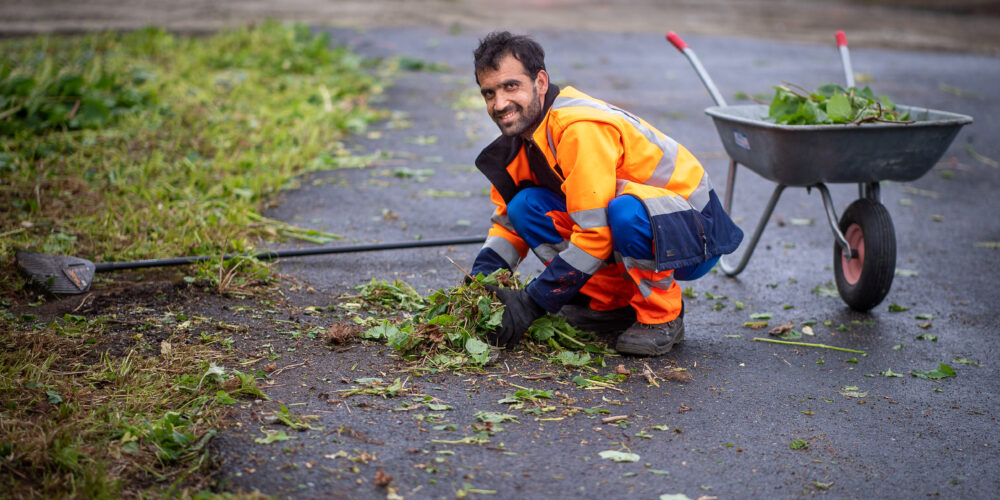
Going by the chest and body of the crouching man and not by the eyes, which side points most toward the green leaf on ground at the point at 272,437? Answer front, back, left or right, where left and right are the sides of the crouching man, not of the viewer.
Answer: front

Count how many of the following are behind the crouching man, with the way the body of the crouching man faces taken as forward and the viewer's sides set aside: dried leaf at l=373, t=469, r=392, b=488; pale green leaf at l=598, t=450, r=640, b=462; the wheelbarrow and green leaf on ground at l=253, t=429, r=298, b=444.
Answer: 1

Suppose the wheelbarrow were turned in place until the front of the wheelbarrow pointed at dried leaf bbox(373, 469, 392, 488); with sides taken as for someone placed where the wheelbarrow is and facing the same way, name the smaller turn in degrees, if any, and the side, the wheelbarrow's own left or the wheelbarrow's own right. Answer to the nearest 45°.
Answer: approximately 90° to the wheelbarrow's own right

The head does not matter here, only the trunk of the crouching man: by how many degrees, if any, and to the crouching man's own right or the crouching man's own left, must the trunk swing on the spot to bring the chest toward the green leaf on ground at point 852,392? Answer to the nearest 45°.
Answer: approximately 135° to the crouching man's own left

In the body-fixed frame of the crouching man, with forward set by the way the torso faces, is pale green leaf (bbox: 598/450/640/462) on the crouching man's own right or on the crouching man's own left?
on the crouching man's own left

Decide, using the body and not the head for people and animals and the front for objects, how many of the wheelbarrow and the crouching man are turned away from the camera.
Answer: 0

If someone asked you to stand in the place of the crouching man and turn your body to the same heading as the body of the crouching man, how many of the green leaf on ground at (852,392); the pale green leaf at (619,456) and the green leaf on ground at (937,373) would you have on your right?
0

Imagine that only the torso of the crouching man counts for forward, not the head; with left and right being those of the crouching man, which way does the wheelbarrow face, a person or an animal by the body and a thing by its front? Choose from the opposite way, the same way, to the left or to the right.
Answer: to the left

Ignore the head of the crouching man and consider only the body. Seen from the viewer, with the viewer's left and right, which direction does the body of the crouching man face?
facing the viewer and to the left of the viewer

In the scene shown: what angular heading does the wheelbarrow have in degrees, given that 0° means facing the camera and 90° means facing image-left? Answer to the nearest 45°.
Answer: approximately 315°

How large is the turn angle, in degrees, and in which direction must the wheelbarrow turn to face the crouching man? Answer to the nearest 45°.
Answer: approximately 90° to its right

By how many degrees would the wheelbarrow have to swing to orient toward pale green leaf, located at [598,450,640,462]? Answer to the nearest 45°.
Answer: approximately 45° to its right

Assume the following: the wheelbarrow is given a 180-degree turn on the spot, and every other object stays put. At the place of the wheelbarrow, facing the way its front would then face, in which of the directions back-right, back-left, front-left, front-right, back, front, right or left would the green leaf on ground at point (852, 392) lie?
back-left

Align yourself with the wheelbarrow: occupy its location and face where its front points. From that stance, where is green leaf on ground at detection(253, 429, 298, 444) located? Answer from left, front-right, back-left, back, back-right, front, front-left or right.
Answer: right

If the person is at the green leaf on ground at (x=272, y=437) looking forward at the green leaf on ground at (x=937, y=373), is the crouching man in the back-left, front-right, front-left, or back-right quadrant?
front-left

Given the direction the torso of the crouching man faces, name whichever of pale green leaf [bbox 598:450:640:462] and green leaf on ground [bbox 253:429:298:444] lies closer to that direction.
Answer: the green leaf on ground
